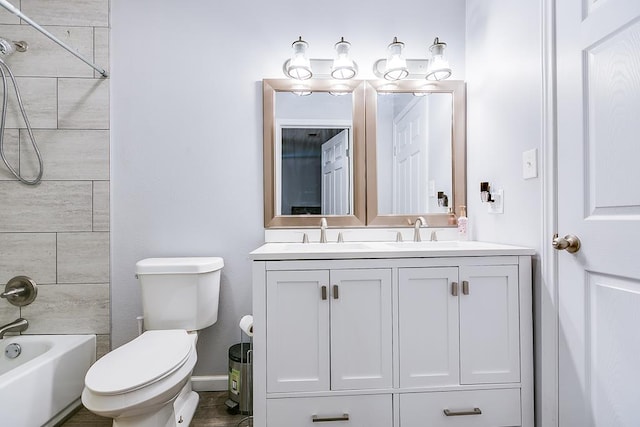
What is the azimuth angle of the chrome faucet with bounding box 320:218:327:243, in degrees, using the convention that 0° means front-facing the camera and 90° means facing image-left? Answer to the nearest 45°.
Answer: approximately 0°

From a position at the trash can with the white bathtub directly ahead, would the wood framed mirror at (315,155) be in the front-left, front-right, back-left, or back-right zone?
back-right

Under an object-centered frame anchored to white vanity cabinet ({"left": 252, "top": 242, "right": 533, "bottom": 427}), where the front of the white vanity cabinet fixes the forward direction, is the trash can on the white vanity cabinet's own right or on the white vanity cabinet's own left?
on the white vanity cabinet's own right

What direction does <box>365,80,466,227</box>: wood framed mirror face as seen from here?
toward the camera

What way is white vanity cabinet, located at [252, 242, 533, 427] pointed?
toward the camera

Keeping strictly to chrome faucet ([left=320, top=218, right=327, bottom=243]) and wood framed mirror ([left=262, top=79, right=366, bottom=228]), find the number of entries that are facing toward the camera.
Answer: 2

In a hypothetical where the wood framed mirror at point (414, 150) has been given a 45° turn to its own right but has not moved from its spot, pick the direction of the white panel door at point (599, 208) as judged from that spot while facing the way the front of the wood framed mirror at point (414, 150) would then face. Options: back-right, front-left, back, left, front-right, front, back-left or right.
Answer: left

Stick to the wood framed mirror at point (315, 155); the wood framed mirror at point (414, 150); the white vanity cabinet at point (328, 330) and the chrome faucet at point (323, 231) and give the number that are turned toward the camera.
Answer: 4

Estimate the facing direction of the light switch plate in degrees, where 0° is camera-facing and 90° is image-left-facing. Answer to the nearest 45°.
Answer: approximately 45°

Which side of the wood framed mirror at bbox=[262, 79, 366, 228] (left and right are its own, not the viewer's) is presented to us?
front

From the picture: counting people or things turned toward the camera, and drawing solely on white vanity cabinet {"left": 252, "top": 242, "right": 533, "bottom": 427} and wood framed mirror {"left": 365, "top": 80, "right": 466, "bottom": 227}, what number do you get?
2
